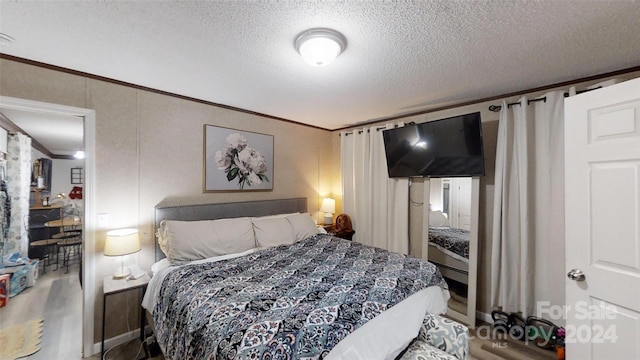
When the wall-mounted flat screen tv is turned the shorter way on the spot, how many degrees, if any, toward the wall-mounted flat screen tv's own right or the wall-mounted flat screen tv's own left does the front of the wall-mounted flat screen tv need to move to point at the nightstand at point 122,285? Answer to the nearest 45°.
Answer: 0° — it already faces it

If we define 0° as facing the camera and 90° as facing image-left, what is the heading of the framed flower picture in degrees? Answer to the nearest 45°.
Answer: approximately 315°

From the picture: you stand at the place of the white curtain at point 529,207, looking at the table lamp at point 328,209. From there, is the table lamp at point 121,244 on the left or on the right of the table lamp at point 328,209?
left

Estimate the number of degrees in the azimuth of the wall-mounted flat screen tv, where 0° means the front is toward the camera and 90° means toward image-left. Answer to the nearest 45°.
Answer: approximately 45°
